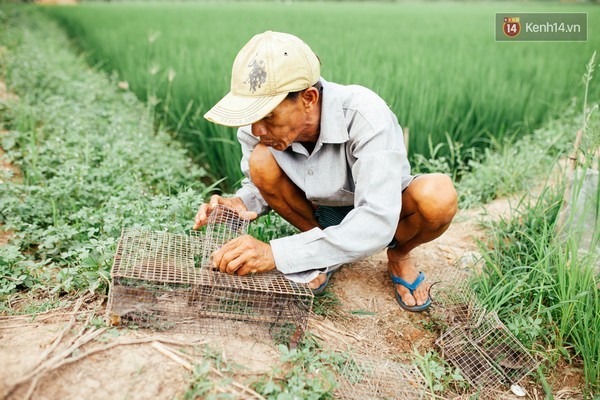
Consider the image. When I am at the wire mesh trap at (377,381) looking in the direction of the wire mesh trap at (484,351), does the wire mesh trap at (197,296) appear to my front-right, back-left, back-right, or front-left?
back-left

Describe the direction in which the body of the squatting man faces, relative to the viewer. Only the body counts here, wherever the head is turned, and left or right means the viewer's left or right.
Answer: facing the viewer and to the left of the viewer
